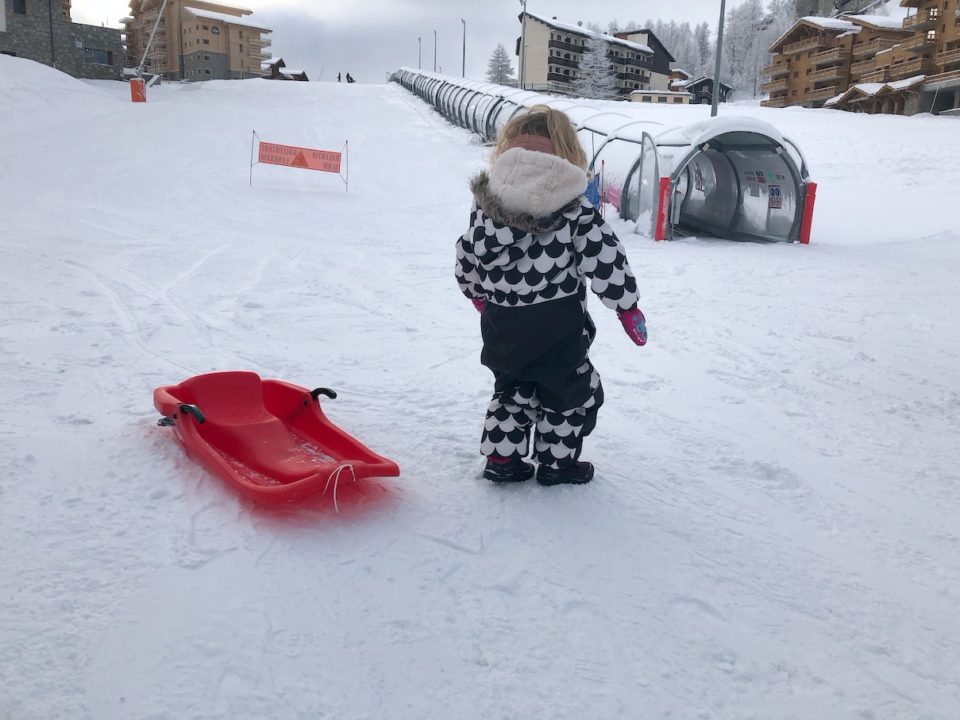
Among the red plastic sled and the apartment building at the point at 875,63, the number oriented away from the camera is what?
0

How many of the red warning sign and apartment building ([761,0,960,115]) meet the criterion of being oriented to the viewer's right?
0

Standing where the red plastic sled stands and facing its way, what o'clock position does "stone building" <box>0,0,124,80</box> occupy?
The stone building is roughly at 7 o'clock from the red plastic sled.

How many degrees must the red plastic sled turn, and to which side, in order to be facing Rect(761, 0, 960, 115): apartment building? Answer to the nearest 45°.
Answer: approximately 90° to its left

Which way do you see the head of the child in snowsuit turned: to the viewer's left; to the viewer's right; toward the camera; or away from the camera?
away from the camera

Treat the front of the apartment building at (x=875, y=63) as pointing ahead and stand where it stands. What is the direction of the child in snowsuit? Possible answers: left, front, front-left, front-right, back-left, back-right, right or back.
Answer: front-left

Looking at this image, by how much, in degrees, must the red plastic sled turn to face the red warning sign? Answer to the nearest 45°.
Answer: approximately 135° to its left

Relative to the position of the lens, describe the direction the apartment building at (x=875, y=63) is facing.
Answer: facing the viewer and to the left of the viewer

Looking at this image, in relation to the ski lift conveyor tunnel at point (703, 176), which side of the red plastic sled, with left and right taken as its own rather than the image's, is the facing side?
left

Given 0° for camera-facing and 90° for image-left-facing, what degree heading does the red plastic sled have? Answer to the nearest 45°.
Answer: approximately 315°

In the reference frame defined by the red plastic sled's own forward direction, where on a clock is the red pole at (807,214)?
The red pole is roughly at 9 o'clock from the red plastic sled.

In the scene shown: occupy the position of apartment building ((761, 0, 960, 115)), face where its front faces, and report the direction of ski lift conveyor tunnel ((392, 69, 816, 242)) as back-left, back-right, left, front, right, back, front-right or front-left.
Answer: front-left
